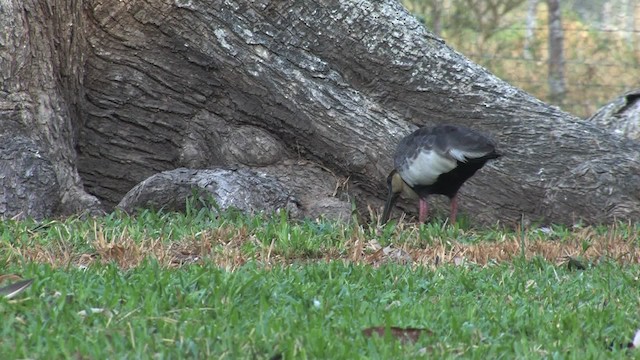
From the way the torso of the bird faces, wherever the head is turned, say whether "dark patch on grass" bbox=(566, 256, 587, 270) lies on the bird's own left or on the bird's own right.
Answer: on the bird's own left

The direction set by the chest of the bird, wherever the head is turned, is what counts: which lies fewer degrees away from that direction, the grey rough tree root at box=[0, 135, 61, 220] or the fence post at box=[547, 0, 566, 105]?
the grey rough tree root

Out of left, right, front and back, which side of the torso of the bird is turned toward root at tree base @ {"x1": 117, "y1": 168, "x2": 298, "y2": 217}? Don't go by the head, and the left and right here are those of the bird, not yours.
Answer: front

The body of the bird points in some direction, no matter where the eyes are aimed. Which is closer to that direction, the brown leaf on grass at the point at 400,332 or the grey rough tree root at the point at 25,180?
the grey rough tree root

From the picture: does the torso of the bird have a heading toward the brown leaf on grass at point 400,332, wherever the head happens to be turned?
no

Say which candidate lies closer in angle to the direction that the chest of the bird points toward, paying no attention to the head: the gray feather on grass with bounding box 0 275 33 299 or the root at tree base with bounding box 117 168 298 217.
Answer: the root at tree base

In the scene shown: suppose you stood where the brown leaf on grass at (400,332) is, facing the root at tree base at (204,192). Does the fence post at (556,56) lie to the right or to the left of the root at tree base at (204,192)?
right

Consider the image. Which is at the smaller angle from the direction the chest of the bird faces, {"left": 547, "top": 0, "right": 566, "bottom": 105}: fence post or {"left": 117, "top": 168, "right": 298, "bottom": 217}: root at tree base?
the root at tree base

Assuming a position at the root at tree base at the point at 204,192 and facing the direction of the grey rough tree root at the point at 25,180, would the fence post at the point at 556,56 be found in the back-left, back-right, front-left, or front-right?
back-right

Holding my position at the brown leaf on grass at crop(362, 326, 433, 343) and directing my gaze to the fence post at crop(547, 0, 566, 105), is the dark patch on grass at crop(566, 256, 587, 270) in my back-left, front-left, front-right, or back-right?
front-right

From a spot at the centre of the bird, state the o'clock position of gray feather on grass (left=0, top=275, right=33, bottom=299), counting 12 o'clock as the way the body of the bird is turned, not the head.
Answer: The gray feather on grass is roughly at 10 o'clock from the bird.

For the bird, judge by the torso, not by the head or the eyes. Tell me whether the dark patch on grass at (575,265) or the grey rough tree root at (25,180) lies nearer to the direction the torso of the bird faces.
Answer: the grey rough tree root

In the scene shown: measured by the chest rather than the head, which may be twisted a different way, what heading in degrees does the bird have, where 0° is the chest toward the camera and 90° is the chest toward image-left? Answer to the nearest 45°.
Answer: approximately 90°

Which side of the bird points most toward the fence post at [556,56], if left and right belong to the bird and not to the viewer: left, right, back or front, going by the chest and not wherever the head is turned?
right

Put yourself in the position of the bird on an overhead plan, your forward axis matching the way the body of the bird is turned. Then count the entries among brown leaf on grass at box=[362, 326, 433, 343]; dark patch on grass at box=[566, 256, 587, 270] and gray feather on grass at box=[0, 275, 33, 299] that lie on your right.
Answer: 0

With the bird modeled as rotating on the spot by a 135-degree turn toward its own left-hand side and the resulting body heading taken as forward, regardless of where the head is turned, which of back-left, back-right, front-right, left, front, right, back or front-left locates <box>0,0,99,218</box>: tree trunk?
back-right
